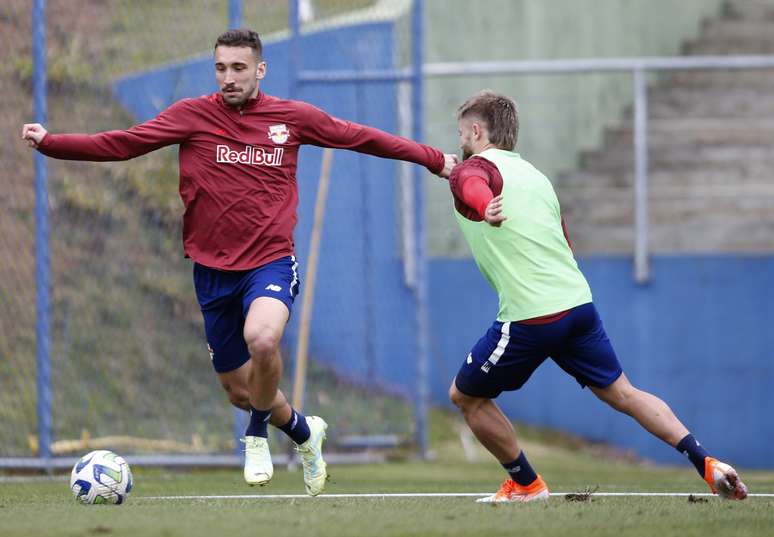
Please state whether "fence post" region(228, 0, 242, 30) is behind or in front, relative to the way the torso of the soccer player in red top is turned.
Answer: behind

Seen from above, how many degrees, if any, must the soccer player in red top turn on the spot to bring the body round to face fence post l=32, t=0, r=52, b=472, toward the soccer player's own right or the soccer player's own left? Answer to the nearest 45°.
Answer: approximately 135° to the soccer player's own right

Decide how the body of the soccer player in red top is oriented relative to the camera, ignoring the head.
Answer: toward the camera

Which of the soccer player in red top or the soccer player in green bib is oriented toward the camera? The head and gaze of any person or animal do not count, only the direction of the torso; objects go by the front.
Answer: the soccer player in red top

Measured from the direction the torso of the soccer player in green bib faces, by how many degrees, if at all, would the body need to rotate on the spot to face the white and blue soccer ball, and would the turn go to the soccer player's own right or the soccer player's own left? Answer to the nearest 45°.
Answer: approximately 45° to the soccer player's own left

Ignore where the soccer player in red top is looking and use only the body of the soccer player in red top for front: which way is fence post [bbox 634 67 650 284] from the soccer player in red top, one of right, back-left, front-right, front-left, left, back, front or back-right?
back-left

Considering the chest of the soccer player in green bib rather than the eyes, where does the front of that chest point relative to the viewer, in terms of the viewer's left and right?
facing away from the viewer and to the left of the viewer

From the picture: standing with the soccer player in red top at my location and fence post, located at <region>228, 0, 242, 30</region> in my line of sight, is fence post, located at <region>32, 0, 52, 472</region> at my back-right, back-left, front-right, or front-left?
front-left

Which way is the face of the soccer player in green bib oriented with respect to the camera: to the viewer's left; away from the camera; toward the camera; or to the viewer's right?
to the viewer's left

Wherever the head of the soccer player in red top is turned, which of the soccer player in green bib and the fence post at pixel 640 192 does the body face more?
the soccer player in green bib

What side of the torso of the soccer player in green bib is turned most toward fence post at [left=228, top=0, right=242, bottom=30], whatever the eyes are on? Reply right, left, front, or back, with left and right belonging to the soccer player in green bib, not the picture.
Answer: front

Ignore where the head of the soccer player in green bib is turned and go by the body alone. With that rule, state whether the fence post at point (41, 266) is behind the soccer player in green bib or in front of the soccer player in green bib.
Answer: in front
